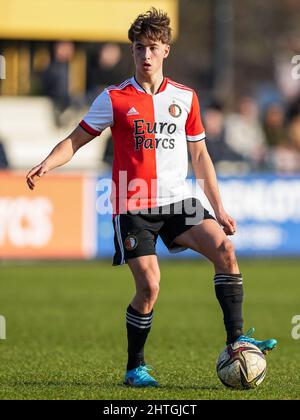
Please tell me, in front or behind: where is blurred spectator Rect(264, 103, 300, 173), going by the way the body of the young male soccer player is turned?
behind

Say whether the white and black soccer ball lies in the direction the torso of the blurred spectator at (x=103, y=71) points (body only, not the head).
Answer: yes

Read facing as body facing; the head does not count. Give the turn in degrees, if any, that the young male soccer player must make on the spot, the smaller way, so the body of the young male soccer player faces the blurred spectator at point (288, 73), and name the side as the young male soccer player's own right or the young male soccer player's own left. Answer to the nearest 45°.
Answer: approximately 180°

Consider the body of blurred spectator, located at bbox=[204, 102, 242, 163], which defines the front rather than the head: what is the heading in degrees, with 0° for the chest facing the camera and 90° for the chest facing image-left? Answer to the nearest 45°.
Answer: approximately 0°

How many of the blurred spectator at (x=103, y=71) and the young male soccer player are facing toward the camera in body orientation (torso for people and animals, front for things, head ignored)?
2

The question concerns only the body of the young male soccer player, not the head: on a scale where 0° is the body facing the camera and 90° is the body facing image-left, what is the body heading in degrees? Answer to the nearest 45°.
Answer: approximately 0°
